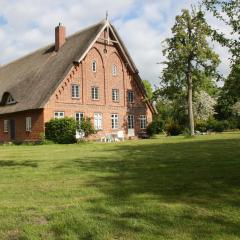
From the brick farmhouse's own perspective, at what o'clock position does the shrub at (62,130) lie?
The shrub is roughly at 2 o'clock from the brick farmhouse.

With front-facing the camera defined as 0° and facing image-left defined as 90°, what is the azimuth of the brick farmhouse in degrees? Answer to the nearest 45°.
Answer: approximately 315°

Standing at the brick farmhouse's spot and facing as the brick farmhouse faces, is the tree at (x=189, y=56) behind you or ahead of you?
ahead
